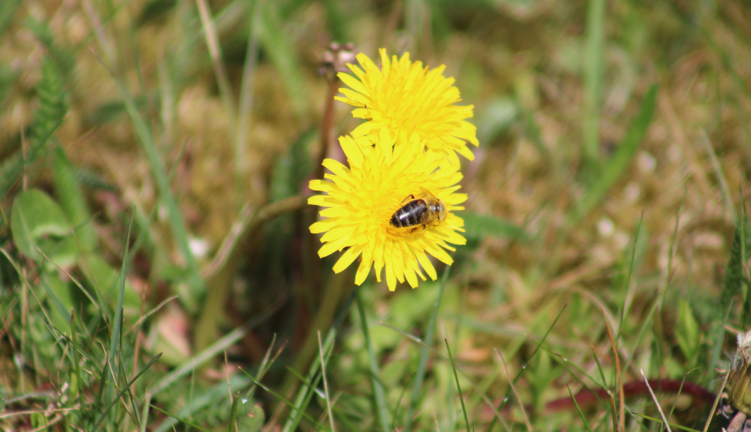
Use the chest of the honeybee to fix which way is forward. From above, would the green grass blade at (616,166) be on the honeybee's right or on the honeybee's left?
on the honeybee's left

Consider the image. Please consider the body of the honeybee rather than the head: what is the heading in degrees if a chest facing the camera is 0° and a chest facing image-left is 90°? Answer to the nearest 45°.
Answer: approximately 270°

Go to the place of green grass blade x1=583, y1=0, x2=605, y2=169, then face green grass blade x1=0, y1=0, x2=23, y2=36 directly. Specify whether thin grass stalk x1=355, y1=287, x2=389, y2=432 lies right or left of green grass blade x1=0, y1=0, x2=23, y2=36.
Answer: left

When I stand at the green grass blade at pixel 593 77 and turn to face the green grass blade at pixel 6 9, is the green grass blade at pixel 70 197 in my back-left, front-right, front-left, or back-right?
front-left
